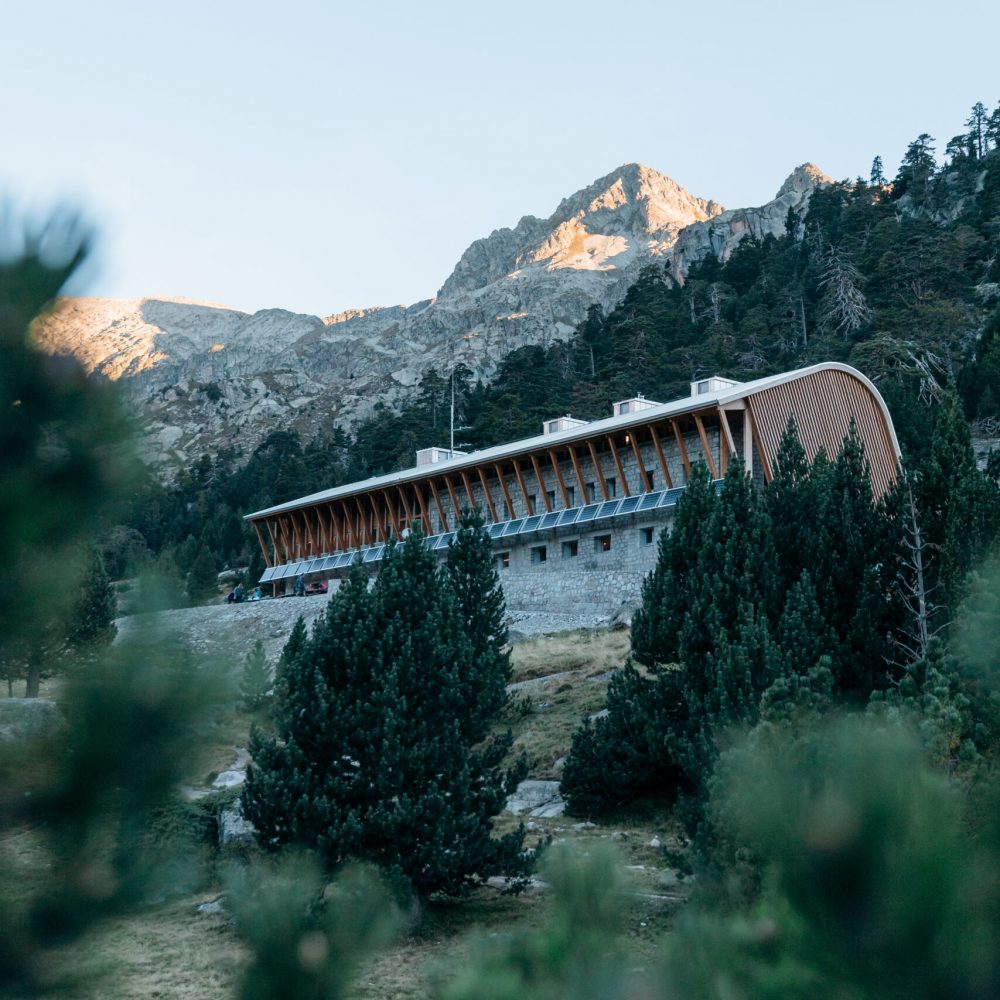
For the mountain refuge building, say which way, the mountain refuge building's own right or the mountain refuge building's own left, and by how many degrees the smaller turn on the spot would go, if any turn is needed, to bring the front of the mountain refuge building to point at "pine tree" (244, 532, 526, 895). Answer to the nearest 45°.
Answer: approximately 45° to the mountain refuge building's own left

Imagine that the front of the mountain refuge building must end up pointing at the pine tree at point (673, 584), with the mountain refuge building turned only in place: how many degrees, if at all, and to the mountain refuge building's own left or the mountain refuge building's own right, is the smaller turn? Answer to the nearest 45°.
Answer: approximately 45° to the mountain refuge building's own left

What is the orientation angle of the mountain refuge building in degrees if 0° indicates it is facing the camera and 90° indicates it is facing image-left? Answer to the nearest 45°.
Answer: approximately 45°

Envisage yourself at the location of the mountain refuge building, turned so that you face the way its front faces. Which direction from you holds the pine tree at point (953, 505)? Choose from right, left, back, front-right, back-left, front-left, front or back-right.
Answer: front-left

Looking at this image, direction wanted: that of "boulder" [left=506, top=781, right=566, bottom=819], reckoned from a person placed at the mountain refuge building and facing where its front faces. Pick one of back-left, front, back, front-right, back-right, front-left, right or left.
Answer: front-left

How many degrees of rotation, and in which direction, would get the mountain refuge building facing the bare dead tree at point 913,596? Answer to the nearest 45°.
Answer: approximately 45° to its left

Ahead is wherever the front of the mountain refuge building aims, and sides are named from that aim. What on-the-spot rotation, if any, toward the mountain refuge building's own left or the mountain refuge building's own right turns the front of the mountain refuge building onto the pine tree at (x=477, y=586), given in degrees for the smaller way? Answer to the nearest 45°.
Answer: approximately 45° to the mountain refuge building's own left

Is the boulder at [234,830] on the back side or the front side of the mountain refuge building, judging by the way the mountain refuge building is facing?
on the front side

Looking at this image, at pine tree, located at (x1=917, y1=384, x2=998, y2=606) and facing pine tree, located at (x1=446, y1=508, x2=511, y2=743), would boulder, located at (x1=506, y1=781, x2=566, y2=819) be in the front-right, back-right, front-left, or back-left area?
front-left
